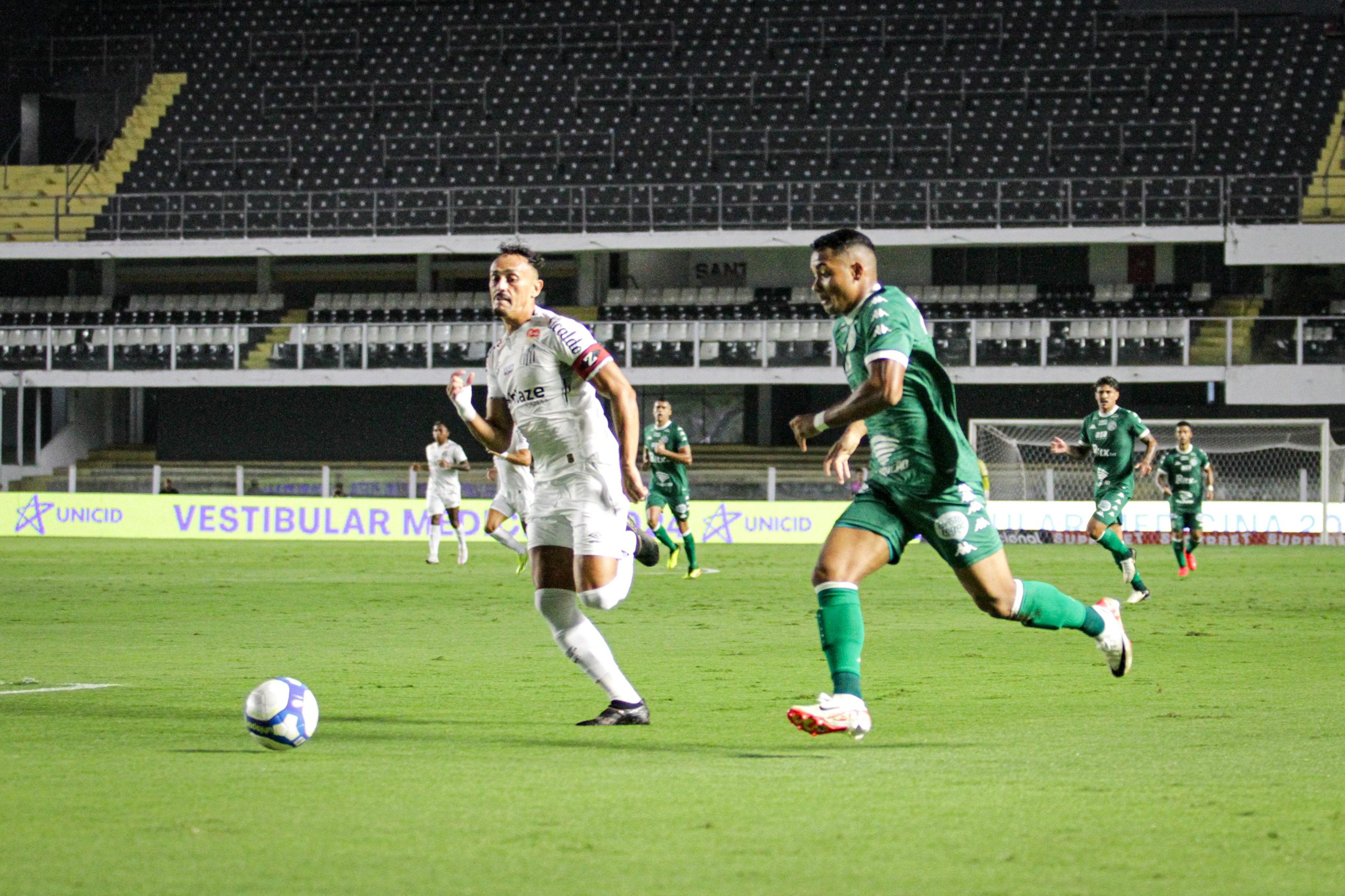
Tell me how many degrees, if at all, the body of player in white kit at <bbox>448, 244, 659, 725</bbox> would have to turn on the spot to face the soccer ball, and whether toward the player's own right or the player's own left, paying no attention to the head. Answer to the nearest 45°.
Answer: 0° — they already face it

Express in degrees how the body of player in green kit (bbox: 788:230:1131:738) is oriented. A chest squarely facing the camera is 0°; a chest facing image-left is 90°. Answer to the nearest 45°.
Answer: approximately 90°

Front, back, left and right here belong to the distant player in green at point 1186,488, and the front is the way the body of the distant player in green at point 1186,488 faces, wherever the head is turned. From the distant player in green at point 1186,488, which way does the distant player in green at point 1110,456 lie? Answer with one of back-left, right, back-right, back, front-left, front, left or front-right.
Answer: front

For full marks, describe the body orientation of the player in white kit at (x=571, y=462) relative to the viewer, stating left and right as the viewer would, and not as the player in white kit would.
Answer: facing the viewer and to the left of the viewer

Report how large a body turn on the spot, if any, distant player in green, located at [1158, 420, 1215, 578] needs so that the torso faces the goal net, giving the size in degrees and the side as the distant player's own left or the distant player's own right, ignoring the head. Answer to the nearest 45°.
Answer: approximately 180°

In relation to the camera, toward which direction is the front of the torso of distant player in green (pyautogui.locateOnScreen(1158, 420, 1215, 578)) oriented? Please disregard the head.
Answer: toward the camera

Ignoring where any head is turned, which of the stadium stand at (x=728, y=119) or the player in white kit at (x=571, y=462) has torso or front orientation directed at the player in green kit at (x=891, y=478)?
the stadium stand

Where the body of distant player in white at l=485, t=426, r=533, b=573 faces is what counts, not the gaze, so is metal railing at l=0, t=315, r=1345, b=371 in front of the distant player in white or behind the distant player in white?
behind

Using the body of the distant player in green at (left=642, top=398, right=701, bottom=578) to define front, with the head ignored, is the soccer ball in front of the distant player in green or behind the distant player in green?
in front

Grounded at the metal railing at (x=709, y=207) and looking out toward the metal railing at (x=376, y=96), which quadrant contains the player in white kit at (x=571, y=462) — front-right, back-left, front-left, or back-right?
back-left

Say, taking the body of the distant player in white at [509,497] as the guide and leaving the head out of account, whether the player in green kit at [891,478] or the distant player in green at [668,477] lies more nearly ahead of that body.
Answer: the player in green kit

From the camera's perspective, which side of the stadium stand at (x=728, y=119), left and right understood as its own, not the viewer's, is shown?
front

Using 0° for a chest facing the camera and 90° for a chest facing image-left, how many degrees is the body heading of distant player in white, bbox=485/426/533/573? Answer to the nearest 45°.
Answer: approximately 45°

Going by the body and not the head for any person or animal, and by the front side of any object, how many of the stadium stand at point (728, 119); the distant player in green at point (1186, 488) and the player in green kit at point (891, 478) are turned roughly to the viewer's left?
1

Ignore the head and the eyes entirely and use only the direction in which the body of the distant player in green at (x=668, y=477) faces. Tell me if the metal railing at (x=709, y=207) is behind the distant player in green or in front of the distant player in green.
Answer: behind

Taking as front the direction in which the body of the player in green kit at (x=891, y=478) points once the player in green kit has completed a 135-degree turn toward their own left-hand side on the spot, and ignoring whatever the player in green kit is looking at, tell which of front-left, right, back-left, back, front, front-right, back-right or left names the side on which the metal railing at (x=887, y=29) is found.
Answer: back-left
